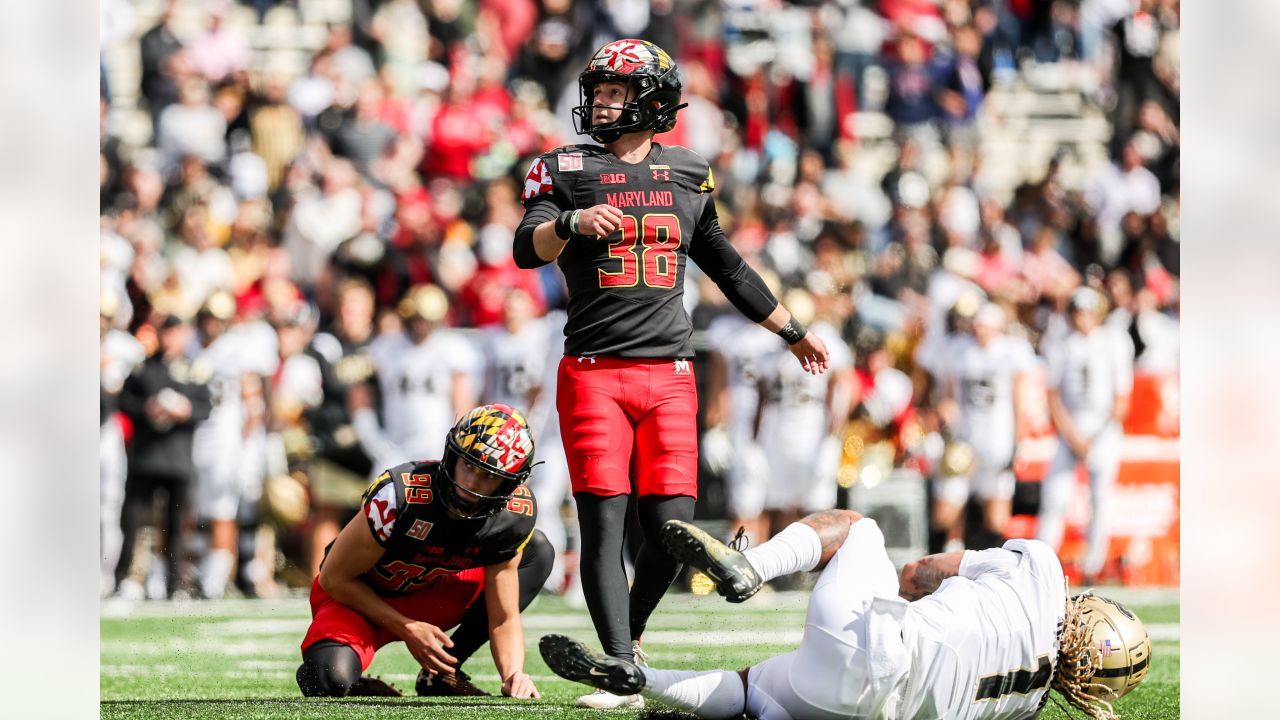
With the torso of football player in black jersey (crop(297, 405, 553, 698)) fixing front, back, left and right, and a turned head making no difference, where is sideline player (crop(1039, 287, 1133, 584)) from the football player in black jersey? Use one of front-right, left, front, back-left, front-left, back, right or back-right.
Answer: back-left

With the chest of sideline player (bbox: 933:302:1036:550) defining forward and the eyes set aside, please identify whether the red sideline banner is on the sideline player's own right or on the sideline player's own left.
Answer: on the sideline player's own left

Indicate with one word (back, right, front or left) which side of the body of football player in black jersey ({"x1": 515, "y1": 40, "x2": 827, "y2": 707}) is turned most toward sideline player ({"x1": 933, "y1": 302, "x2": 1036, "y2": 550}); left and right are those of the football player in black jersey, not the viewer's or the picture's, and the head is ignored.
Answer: back

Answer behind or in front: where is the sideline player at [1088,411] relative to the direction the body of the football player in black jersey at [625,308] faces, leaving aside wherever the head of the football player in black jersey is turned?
behind

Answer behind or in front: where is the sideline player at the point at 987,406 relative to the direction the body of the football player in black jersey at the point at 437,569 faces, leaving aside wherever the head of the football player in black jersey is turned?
behind

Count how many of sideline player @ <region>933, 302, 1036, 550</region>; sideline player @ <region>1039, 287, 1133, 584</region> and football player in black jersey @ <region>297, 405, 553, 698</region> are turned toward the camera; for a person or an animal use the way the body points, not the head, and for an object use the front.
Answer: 3

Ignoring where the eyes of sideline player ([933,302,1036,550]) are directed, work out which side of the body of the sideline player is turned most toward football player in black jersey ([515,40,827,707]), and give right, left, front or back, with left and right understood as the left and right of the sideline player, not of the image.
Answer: front

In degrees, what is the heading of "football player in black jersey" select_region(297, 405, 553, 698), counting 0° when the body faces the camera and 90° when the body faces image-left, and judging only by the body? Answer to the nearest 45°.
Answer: approximately 0°

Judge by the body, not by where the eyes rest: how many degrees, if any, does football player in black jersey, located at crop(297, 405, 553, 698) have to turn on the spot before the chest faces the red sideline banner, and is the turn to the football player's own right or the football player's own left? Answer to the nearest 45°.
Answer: approximately 135° to the football player's own left
